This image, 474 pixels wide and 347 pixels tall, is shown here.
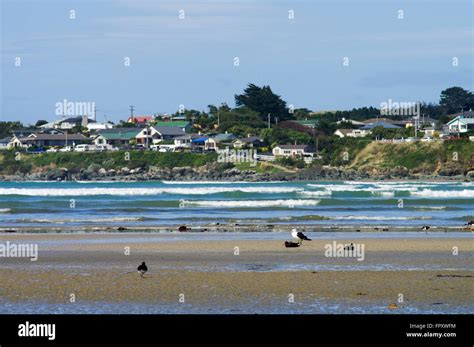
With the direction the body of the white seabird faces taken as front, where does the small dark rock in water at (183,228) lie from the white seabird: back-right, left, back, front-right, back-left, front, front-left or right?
front-right

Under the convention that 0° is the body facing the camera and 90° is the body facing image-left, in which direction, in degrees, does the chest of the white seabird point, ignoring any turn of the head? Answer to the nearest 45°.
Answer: approximately 90°
